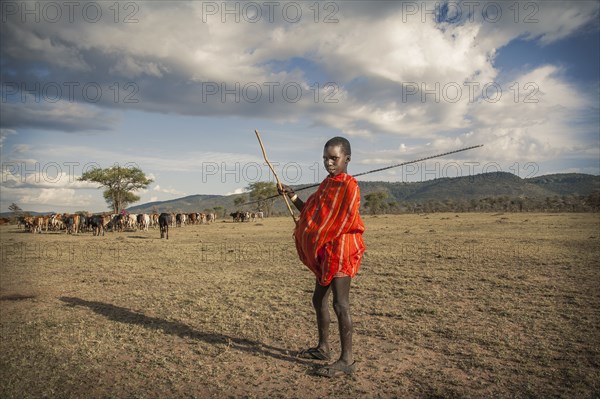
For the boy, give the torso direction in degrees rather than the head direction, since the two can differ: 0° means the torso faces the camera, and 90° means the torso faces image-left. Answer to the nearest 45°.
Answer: approximately 45°

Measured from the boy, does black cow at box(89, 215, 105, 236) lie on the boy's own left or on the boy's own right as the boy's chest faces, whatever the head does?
on the boy's own right
